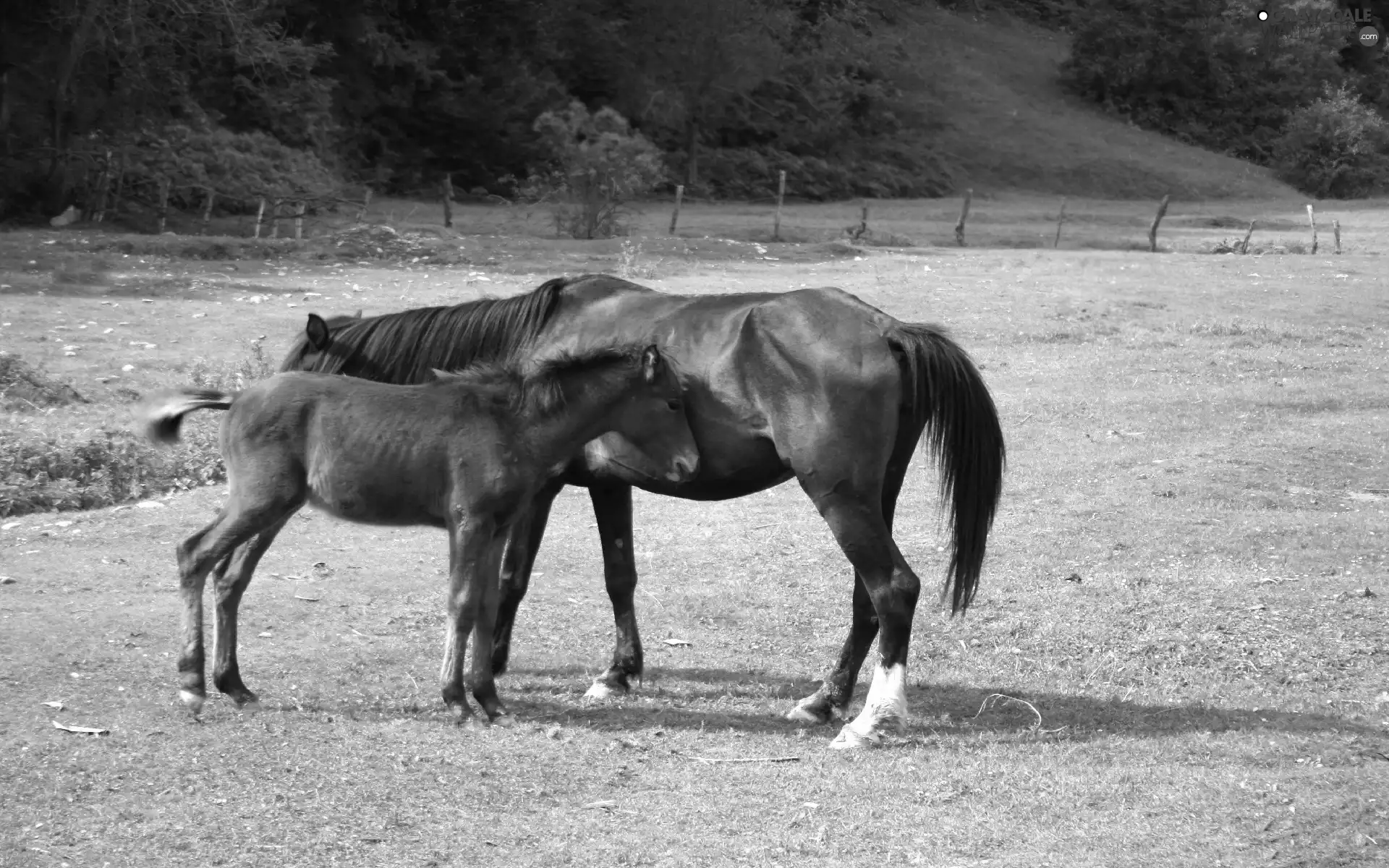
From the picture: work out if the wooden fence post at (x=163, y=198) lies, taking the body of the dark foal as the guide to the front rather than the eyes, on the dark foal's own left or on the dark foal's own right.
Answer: on the dark foal's own left

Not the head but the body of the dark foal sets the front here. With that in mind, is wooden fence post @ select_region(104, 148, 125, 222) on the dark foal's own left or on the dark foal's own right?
on the dark foal's own left

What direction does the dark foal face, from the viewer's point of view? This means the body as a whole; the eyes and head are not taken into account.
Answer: to the viewer's right

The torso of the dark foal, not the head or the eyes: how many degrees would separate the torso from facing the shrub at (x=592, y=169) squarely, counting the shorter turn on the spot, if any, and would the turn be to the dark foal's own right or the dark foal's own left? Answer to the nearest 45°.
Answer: approximately 90° to the dark foal's own left

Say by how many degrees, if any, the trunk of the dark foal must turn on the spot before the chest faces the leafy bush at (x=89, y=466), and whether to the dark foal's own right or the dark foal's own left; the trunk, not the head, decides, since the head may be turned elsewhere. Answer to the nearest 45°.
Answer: approximately 135° to the dark foal's own left

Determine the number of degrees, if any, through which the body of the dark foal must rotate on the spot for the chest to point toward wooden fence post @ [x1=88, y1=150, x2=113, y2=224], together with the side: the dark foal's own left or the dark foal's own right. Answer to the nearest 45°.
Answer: approximately 90° to the dark foal's own left

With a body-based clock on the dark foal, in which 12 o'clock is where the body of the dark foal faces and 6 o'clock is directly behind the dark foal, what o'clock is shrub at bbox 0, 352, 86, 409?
The shrub is roughly at 8 o'clock from the dark foal.

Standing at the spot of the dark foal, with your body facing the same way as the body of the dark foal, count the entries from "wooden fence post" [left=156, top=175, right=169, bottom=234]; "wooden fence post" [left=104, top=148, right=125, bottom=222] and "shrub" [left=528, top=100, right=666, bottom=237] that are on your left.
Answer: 3
